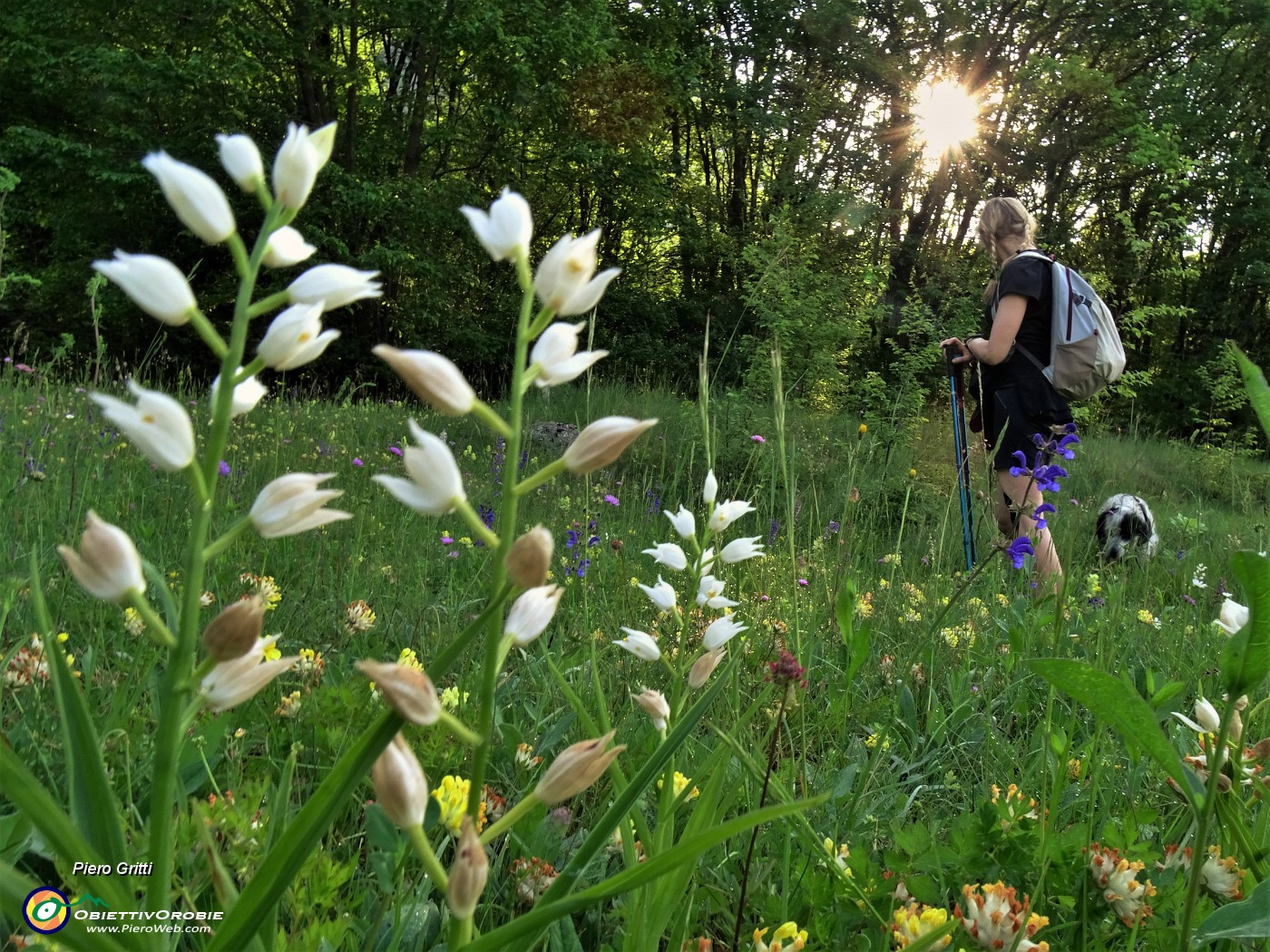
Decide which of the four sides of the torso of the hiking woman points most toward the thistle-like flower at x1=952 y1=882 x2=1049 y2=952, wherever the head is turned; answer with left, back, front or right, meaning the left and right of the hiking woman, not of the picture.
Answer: left

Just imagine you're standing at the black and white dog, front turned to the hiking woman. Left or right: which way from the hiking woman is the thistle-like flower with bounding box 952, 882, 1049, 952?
left

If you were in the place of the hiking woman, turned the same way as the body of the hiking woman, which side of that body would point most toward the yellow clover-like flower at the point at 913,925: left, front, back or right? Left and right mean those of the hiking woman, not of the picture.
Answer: left

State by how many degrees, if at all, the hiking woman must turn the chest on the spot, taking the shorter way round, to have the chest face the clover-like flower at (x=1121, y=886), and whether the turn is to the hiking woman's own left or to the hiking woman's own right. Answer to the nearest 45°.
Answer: approximately 90° to the hiking woman's own left

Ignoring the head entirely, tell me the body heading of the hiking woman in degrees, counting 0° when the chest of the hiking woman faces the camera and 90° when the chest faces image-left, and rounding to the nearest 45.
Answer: approximately 90°

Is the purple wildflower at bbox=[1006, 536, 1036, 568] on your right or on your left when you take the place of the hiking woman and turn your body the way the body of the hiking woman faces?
on your left

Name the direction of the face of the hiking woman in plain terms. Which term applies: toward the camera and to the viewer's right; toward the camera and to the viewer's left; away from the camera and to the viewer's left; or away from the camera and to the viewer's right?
away from the camera and to the viewer's left
